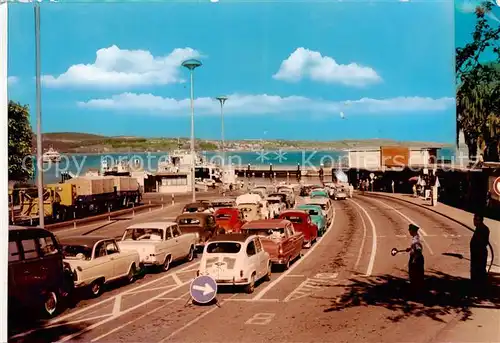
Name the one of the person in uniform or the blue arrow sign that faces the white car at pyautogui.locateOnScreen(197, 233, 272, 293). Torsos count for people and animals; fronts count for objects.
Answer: the person in uniform

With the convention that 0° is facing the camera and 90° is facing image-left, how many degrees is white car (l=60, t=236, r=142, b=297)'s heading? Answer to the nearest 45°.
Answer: approximately 225°

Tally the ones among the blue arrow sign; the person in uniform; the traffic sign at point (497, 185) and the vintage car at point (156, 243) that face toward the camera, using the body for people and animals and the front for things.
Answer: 2

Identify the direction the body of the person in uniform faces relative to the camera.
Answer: to the viewer's left

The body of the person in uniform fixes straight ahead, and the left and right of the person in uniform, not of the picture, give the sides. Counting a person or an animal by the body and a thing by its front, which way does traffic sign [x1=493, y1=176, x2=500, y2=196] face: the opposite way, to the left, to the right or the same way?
to the left

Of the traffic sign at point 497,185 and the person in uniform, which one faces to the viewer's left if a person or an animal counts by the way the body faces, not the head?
the person in uniform

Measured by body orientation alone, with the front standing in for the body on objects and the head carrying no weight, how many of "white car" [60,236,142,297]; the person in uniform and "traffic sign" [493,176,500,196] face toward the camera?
1

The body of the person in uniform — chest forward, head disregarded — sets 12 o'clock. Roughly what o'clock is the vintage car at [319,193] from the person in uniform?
The vintage car is roughly at 2 o'clock from the person in uniform.

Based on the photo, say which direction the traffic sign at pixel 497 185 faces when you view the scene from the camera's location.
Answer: facing the viewer

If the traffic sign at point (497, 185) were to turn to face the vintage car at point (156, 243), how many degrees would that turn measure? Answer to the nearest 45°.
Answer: approximately 90° to its right

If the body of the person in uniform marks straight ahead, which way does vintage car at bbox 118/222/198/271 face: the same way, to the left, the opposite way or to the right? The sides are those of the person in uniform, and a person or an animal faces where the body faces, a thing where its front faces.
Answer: to the right

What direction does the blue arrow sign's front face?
toward the camera

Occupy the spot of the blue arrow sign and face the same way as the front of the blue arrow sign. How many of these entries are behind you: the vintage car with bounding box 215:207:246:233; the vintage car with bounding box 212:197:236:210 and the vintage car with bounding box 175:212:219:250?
3
